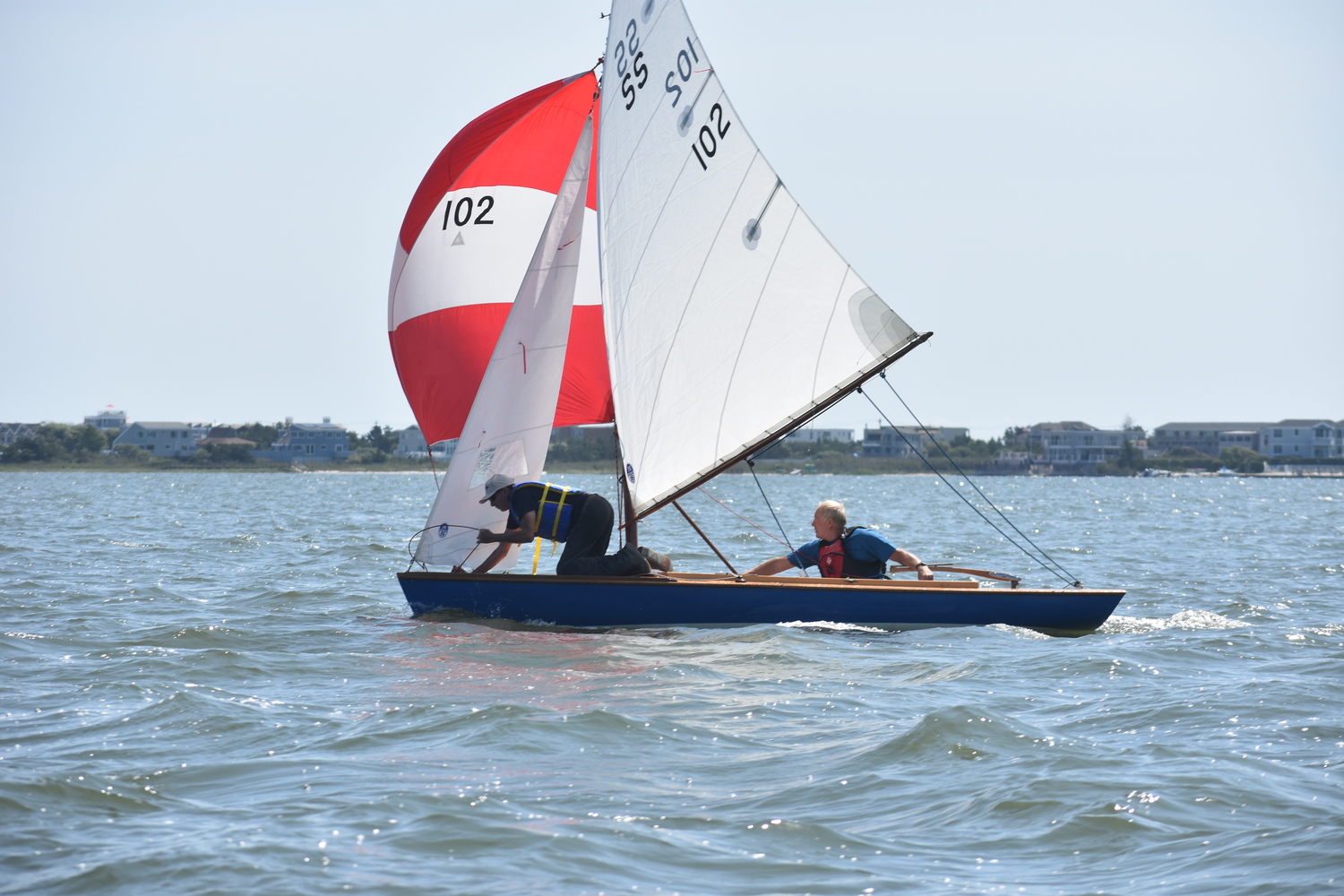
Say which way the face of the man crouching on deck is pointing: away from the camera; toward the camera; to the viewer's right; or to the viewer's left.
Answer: to the viewer's left

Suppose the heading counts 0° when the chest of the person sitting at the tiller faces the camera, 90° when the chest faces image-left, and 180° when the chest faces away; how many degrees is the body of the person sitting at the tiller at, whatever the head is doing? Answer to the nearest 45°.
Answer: approximately 45°

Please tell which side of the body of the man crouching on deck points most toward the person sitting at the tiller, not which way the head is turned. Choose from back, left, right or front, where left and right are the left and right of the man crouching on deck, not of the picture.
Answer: back

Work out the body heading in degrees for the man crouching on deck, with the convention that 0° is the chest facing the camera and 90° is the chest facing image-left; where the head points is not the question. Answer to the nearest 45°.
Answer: approximately 90°

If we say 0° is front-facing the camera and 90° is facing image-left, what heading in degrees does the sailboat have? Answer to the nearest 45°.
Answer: approximately 90°
